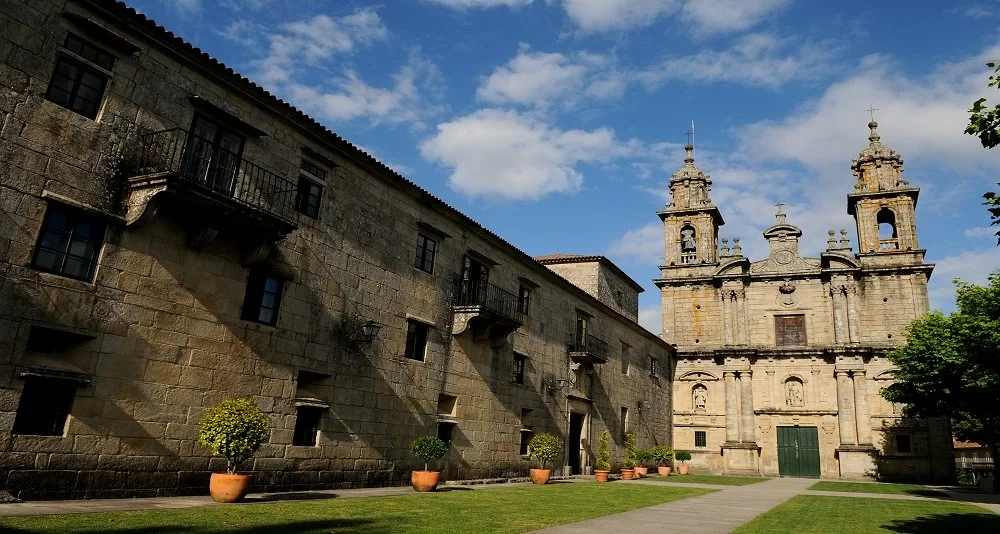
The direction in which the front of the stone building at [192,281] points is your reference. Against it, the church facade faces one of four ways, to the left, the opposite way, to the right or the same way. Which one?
to the right

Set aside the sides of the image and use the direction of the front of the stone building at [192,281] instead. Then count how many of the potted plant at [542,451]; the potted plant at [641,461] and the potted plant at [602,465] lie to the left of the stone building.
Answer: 3

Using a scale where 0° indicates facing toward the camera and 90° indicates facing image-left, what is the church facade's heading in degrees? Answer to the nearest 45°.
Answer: approximately 0°

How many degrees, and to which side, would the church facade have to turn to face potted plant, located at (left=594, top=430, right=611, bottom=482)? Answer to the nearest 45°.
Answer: approximately 45° to its right

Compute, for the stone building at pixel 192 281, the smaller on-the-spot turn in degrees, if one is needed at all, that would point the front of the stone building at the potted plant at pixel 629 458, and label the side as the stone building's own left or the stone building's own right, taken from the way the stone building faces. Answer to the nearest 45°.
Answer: approximately 90° to the stone building's own left

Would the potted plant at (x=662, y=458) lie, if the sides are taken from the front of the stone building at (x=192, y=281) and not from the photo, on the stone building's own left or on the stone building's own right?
on the stone building's own left

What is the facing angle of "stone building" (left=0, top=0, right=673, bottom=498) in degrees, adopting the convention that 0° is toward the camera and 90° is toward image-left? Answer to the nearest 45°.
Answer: approximately 315°

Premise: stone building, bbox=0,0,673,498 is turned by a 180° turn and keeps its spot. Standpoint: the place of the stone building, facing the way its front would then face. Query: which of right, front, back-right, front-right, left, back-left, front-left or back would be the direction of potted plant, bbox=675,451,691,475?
right

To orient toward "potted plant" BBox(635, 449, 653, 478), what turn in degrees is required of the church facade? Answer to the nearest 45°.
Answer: approximately 45° to its right

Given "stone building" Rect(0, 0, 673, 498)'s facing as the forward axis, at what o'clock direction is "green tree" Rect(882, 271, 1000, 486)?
The green tree is roughly at 10 o'clock from the stone building.

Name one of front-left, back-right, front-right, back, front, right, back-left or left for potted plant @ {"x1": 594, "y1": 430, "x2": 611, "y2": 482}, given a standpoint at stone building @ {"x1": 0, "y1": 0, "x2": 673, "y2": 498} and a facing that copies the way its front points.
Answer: left

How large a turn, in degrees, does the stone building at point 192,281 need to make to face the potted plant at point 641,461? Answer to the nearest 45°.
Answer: approximately 90° to its left

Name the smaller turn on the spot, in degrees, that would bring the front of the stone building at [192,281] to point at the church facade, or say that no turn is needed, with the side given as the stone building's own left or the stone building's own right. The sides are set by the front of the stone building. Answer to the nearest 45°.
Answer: approximately 90° to the stone building's own left
